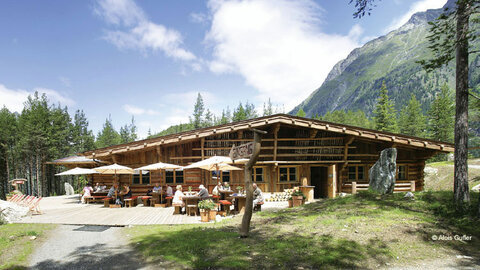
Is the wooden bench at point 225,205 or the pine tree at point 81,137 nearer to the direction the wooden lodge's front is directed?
the wooden bench

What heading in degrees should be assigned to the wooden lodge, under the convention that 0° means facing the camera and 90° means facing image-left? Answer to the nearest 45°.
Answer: approximately 0°

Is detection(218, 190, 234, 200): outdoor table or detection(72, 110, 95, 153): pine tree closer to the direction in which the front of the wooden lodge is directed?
the outdoor table

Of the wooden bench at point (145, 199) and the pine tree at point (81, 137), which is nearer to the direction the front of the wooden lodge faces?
the wooden bench

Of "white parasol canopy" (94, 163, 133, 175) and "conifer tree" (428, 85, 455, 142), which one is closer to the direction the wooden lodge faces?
the white parasol canopy

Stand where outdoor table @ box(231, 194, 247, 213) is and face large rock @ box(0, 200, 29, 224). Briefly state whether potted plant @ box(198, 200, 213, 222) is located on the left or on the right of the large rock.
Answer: left
